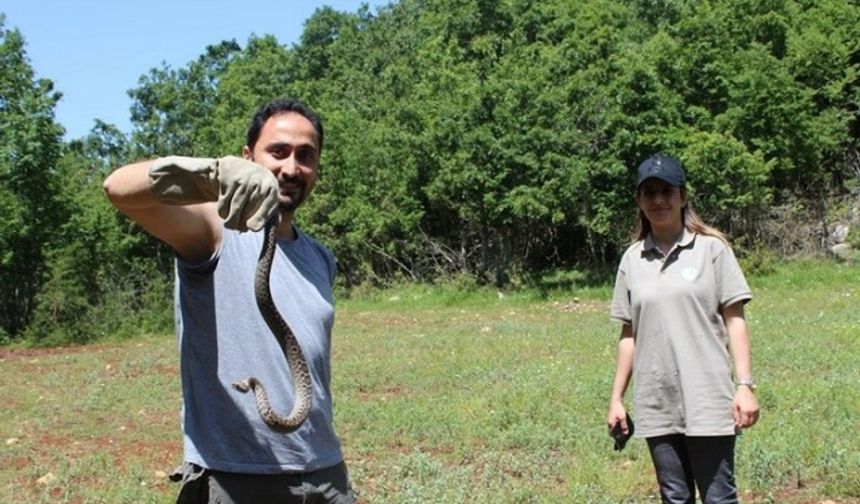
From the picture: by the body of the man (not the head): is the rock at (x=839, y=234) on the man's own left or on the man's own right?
on the man's own left

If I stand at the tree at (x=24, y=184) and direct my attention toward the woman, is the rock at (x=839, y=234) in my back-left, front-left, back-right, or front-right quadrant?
front-left

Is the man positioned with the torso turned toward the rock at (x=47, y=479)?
no

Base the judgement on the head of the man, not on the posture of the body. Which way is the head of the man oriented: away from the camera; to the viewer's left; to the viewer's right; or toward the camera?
toward the camera

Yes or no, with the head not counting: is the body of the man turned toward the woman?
no

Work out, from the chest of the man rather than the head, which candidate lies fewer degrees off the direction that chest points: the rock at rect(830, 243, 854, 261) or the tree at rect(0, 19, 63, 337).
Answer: the rock

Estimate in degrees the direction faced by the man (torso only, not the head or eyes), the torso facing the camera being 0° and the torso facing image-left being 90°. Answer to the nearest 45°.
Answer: approximately 315°

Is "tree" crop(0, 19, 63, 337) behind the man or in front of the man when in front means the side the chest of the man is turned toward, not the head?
behind

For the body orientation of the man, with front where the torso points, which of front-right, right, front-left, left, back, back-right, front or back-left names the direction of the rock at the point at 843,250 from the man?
left

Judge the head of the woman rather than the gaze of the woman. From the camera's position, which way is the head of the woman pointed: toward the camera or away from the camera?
toward the camera
